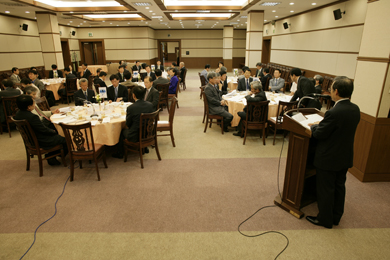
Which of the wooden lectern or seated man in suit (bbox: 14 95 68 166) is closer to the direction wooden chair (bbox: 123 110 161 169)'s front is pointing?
the seated man in suit

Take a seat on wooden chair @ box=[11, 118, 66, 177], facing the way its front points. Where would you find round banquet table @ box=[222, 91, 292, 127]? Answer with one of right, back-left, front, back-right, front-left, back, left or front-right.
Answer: front-right

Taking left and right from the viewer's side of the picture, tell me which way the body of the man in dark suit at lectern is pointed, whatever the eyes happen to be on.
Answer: facing away from the viewer and to the left of the viewer

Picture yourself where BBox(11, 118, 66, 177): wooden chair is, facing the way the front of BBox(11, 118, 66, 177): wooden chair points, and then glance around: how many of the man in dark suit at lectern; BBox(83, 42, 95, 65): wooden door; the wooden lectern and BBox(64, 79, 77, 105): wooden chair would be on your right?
2

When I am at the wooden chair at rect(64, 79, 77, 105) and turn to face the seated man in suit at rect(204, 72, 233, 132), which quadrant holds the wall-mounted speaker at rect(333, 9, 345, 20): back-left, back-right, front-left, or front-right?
front-left

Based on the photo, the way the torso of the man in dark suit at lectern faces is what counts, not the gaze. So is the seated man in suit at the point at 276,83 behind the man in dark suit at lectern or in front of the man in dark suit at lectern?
in front

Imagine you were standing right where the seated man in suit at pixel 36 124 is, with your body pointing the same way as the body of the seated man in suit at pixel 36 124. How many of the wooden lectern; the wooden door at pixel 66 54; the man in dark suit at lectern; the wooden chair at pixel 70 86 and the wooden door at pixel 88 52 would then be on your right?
2

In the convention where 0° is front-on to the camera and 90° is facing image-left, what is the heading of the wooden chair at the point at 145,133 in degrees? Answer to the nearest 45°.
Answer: approximately 135°

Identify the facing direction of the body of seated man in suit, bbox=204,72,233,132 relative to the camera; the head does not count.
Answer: to the viewer's right

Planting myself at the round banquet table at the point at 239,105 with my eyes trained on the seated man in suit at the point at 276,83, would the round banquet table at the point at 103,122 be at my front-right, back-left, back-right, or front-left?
back-left

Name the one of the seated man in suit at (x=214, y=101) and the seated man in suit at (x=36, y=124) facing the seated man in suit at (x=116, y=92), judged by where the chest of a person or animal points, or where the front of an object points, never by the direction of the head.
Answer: the seated man in suit at (x=36, y=124)

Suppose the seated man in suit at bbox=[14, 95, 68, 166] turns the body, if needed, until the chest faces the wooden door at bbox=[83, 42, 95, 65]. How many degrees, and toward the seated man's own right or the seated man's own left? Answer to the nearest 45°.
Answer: approximately 45° to the seated man's own left

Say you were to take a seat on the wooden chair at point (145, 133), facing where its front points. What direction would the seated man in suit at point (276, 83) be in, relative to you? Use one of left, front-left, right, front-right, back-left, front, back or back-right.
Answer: right
